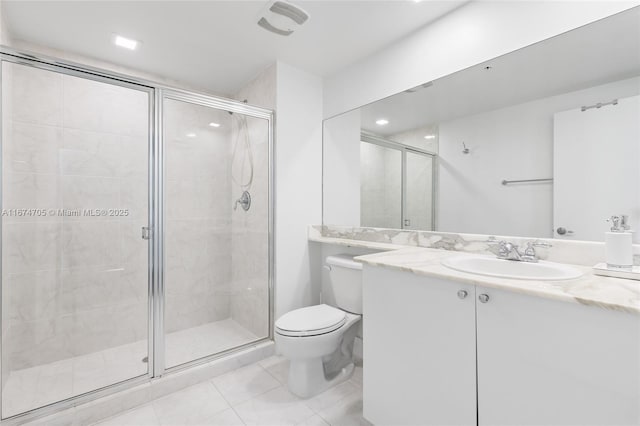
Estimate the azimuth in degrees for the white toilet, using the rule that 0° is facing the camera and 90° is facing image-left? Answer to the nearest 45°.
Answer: approximately 45°

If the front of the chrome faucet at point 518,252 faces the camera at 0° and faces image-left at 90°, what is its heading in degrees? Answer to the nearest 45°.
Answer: approximately 45°

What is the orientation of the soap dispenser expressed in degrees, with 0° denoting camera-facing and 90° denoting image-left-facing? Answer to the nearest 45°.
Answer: approximately 90°

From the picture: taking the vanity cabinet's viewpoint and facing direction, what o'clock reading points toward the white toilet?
The white toilet is roughly at 2 o'clock from the vanity cabinet.
